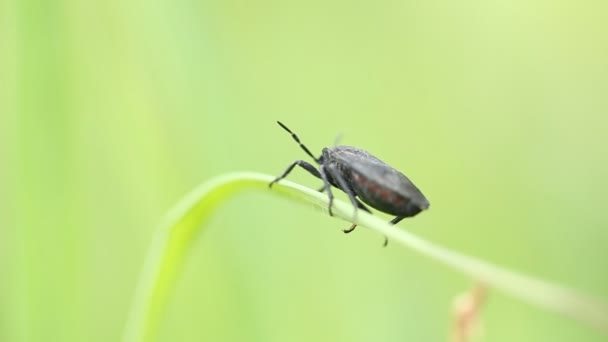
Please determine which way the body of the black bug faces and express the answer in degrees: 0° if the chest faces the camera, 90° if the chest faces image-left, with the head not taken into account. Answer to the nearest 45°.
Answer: approximately 90°
